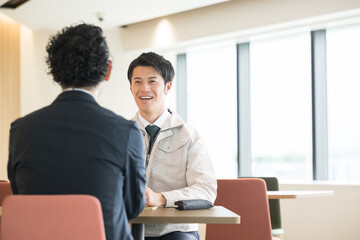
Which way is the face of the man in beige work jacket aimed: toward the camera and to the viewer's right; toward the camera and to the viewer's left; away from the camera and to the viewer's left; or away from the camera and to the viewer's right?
toward the camera and to the viewer's left

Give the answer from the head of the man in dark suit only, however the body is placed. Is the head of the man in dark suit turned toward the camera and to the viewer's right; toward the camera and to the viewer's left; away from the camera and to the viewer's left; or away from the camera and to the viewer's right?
away from the camera and to the viewer's right

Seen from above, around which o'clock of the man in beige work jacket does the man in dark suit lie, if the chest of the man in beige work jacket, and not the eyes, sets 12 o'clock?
The man in dark suit is roughly at 11 o'clock from the man in beige work jacket.

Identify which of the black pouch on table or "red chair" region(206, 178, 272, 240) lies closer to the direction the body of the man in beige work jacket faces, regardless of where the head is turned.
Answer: the black pouch on table

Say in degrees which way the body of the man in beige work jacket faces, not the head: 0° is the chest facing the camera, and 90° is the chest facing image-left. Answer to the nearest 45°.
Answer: approximately 45°

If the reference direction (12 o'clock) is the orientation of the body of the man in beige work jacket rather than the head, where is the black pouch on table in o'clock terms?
The black pouch on table is roughly at 10 o'clock from the man in beige work jacket.

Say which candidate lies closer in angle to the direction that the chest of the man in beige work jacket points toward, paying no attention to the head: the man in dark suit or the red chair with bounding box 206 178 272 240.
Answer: the man in dark suit
